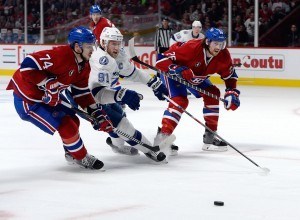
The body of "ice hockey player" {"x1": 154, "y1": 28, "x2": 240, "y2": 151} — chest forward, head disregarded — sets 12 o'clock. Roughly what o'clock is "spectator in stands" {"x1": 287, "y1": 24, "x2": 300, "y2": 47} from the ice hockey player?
The spectator in stands is roughly at 8 o'clock from the ice hockey player.

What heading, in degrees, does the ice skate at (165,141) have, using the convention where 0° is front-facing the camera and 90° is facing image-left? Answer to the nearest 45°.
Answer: approximately 315°

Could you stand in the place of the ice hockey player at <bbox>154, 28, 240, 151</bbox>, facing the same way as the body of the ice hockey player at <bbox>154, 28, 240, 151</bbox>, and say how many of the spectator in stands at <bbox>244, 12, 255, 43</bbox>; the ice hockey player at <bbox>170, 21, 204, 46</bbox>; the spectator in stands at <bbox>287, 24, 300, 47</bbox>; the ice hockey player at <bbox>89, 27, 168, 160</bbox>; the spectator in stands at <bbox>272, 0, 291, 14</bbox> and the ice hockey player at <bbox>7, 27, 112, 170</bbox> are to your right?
2

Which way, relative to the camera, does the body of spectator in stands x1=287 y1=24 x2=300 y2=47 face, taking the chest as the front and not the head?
toward the camera

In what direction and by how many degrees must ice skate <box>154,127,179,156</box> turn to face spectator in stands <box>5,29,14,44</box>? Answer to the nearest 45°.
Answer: approximately 135° to its left

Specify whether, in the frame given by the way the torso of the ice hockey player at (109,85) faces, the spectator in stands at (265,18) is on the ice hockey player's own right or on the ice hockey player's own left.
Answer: on the ice hockey player's own left

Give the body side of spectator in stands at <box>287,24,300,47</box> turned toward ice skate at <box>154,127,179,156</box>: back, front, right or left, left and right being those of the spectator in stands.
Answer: front

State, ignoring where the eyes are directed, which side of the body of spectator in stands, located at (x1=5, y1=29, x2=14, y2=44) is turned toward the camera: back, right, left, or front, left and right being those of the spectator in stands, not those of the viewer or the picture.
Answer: front

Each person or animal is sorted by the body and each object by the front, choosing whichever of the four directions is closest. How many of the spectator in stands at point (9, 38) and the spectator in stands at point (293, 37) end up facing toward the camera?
2

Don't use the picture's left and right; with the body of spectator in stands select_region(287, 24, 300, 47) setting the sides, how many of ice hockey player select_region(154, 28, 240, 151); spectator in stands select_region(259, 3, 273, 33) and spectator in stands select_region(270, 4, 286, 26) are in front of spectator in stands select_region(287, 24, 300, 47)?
1

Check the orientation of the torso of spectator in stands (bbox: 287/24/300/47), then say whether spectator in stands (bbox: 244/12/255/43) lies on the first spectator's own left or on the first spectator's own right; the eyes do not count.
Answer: on the first spectator's own right

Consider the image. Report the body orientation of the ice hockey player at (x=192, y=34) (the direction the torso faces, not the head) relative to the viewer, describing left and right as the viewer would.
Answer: facing the viewer and to the right of the viewer
